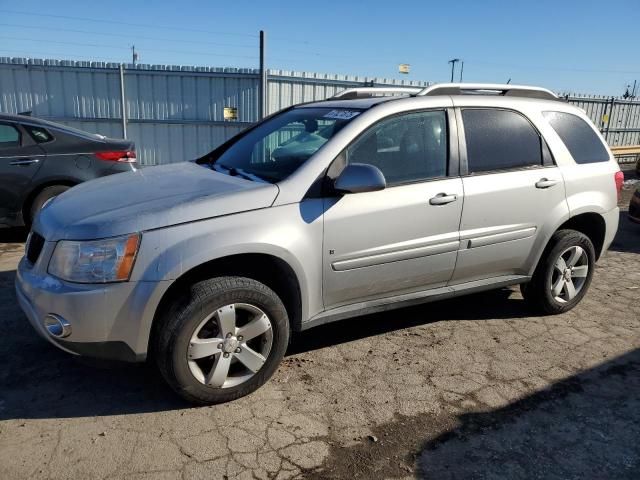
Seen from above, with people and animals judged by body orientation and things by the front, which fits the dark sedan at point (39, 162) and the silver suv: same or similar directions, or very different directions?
same or similar directions

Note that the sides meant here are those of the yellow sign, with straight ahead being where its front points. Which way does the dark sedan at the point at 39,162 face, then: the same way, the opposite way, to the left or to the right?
to the right

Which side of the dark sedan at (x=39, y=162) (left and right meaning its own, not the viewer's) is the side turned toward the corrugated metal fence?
right

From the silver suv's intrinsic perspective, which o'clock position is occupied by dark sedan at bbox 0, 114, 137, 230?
The dark sedan is roughly at 3 o'clock from the silver suv.

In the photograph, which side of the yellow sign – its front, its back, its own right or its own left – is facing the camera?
front

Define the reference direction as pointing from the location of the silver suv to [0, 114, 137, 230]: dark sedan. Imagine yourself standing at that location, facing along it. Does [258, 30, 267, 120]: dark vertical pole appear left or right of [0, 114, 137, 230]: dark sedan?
right

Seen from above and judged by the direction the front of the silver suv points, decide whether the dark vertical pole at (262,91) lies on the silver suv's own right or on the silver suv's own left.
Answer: on the silver suv's own right

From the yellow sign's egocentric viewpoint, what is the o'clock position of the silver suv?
The silver suv is roughly at 12 o'clock from the yellow sign.

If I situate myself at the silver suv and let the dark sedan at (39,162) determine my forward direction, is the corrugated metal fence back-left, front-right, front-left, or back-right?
front-right

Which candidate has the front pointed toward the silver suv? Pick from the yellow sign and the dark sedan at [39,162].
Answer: the yellow sign

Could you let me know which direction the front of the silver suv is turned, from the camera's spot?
facing the viewer and to the left of the viewer

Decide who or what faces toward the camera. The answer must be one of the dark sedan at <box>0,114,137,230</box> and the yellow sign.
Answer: the yellow sign

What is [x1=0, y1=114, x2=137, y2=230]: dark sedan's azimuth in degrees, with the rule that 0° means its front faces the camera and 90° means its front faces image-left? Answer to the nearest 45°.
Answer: approximately 90°

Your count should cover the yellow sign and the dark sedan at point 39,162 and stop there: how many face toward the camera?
1

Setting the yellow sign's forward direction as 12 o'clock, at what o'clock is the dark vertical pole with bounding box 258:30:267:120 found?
The dark vertical pole is roughly at 9 o'clock from the yellow sign.
